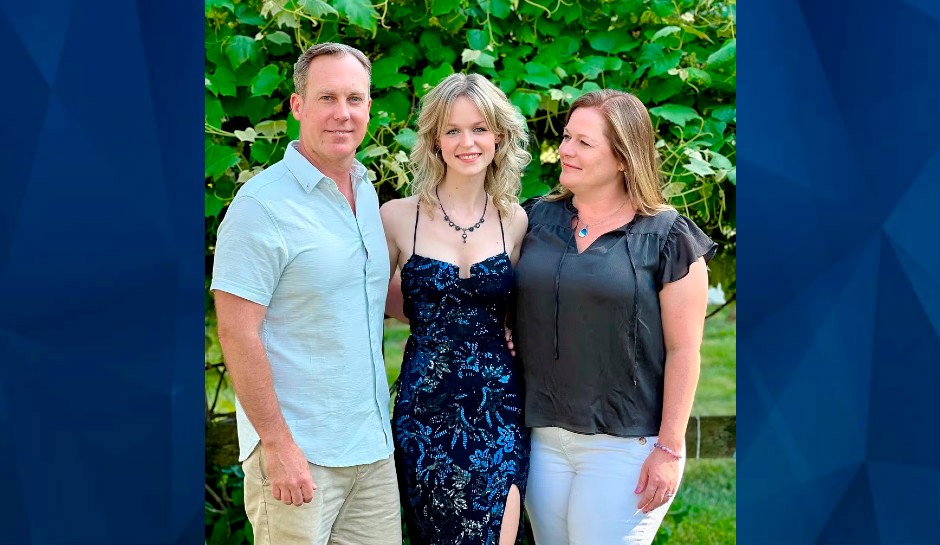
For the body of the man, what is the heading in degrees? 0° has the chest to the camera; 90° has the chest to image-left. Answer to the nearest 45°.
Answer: approximately 315°

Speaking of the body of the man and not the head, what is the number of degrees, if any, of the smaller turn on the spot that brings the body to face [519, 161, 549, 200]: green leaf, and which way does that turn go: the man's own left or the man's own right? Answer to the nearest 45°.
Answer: approximately 90° to the man's own left

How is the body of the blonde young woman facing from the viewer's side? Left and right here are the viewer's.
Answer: facing the viewer

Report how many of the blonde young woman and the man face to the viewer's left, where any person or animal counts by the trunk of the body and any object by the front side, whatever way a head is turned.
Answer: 0

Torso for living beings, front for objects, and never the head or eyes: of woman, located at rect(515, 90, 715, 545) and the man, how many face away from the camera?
0

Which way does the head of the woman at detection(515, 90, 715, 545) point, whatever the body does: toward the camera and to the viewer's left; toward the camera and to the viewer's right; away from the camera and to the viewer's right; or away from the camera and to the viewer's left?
toward the camera and to the viewer's left
